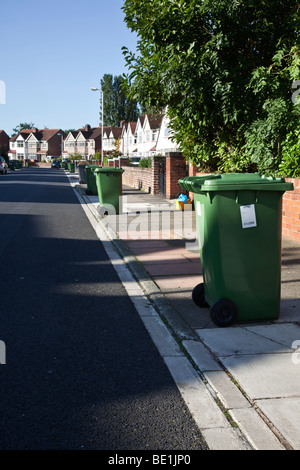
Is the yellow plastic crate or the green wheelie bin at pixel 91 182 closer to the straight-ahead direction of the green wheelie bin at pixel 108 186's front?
the yellow plastic crate

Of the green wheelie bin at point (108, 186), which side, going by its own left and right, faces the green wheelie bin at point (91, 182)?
left

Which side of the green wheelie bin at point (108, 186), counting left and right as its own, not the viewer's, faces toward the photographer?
right

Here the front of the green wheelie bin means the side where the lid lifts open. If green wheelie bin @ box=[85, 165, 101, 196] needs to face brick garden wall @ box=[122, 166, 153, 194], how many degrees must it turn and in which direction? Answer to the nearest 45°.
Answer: approximately 45° to its left

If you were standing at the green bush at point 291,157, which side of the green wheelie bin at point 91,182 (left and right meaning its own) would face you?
right

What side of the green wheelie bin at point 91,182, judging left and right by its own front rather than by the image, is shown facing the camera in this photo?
right

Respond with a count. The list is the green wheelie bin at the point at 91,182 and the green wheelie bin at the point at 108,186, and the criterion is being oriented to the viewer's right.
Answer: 2
